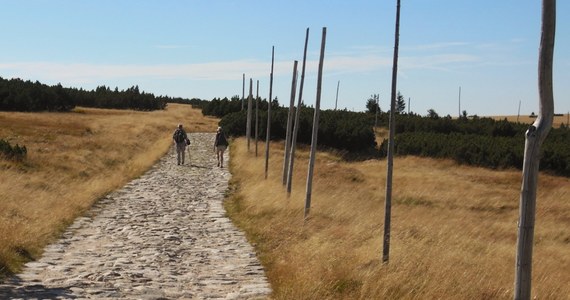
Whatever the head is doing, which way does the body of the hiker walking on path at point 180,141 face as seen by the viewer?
away from the camera

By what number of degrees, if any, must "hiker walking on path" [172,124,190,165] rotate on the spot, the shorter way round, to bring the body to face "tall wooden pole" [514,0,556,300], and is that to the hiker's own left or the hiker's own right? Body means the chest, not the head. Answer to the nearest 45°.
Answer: approximately 180°
